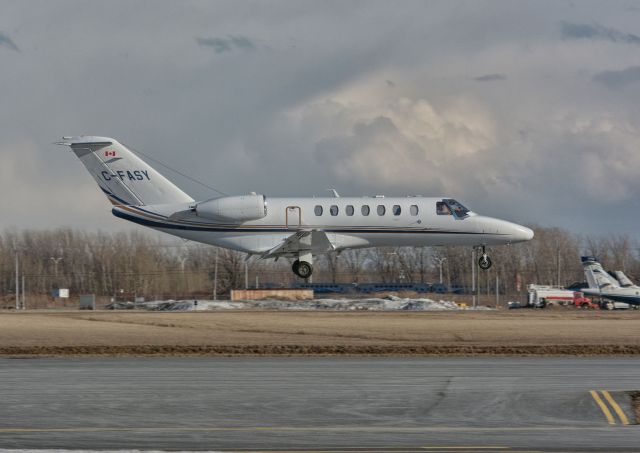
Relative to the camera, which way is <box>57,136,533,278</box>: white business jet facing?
to the viewer's right
